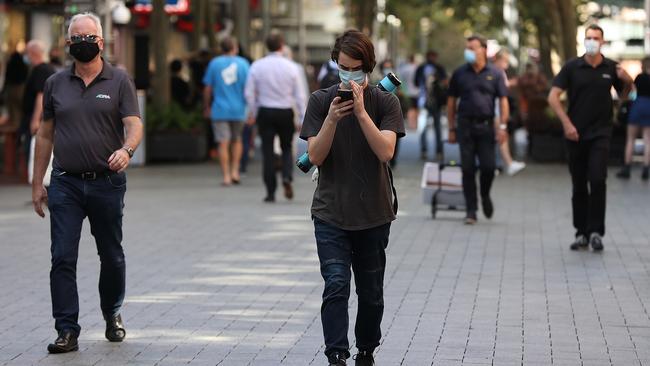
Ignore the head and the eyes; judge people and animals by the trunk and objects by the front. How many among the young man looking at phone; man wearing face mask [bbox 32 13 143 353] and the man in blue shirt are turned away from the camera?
1

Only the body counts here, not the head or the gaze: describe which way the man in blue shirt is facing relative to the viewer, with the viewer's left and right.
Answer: facing away from the viewer

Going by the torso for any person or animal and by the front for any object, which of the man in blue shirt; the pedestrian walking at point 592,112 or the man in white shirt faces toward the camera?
the pedestrian walking

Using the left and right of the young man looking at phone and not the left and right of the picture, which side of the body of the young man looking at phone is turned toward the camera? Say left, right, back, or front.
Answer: front

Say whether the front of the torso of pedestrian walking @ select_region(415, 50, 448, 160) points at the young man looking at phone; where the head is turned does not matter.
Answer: yes

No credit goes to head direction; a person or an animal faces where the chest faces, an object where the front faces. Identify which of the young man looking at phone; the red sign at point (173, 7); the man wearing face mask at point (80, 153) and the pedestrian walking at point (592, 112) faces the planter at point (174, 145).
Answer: the red sign

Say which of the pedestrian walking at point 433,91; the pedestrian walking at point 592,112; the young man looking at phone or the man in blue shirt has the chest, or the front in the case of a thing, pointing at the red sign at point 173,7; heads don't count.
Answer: the man in blue shirt

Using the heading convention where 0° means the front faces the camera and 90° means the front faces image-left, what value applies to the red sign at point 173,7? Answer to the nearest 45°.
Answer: approximately 0°

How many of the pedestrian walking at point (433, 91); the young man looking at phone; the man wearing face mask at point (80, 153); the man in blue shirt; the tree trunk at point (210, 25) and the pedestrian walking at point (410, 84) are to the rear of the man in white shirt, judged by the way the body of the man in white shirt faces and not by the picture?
2

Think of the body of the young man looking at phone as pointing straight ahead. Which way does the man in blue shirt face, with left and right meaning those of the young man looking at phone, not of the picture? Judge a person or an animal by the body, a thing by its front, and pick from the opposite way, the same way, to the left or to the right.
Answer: the opposite way

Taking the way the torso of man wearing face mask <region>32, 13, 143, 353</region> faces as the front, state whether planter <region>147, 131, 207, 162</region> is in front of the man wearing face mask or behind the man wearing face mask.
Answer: behind

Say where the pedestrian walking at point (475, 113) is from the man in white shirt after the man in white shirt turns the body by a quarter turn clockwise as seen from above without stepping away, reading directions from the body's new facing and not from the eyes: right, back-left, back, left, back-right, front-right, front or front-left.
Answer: front-right

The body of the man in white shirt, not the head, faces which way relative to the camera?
away from the camera

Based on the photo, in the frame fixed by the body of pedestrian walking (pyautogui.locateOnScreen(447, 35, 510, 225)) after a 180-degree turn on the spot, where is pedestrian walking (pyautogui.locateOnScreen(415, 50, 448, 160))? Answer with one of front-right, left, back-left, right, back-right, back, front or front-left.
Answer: front

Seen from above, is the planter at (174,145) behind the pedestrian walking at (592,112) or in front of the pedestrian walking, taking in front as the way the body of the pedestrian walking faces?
behind
